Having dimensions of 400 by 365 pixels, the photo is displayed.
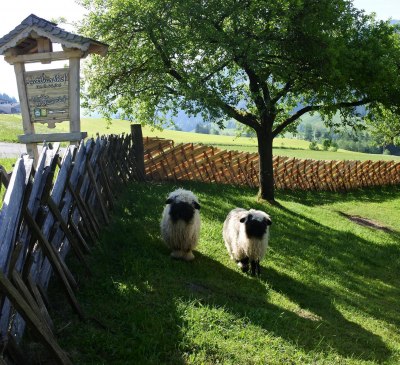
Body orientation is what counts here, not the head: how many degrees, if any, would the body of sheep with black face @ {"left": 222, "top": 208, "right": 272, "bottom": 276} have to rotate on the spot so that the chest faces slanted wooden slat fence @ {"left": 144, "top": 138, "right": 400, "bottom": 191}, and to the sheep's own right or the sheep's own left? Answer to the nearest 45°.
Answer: approximately 135° to the sheep's own left

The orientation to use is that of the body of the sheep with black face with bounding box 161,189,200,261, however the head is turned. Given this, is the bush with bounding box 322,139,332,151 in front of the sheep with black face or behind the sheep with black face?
behind

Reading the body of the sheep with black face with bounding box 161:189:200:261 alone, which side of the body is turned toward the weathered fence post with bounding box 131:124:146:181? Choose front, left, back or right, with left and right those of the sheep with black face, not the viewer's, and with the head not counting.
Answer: back

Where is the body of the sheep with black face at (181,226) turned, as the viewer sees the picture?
toward the camera

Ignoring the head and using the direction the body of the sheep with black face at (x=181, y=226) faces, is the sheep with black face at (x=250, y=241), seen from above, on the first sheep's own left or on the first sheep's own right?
on the first sheep's own left

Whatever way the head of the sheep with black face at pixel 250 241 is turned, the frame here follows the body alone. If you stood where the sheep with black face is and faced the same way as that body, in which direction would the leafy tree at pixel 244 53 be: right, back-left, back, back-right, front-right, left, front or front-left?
back-left

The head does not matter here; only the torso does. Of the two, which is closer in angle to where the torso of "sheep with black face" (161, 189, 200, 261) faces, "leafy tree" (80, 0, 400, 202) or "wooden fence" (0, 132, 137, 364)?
the wooden fence

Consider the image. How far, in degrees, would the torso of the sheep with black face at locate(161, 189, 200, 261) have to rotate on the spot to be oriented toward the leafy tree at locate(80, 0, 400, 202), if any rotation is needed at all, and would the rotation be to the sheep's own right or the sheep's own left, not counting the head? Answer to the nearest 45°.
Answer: approximately 180°

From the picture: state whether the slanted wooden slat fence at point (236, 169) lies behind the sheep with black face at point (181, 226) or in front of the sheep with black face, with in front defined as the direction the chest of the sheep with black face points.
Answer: behind

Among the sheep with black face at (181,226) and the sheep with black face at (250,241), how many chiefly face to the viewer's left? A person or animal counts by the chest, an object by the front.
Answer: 0

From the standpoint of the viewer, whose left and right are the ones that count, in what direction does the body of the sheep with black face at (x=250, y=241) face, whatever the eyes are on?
facing the viewer and to the right of the viewer

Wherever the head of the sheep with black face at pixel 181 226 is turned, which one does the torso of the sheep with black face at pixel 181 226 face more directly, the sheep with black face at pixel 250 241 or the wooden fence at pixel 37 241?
the wooden fence
